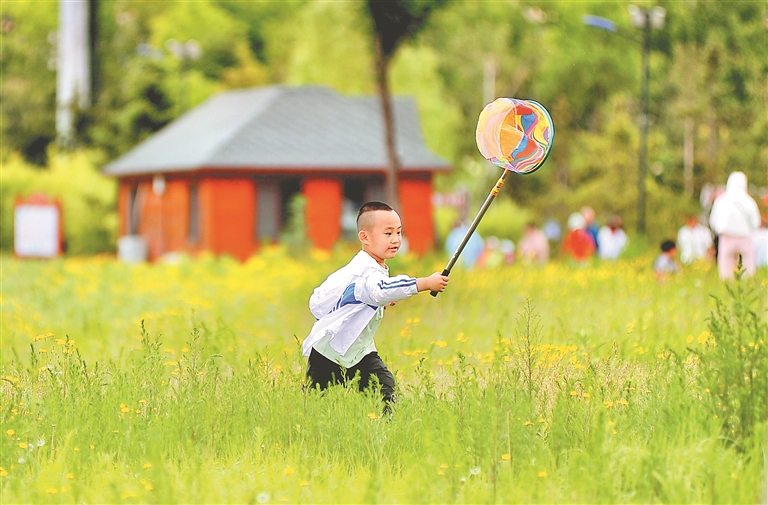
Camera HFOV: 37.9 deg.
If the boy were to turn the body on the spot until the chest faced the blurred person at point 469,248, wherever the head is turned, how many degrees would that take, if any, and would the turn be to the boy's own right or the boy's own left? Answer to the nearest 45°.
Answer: approximately 90° to the boy's own left

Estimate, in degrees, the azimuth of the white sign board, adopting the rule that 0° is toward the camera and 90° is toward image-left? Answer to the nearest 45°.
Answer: approximately 0°

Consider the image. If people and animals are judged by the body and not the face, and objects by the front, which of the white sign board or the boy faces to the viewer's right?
the boy

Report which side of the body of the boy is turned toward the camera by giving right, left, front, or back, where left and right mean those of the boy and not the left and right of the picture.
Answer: right

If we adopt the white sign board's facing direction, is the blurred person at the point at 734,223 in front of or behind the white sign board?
in front

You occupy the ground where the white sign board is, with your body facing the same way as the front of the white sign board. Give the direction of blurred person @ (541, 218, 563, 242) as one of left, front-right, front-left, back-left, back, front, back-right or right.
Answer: left

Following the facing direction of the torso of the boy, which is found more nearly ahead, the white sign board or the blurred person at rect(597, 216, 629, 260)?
the blurred person

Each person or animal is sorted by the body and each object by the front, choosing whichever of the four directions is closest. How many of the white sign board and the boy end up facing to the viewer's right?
1

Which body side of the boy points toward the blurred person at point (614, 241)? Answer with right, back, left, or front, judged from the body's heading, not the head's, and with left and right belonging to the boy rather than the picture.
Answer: left

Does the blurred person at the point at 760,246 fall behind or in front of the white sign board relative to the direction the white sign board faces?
in front

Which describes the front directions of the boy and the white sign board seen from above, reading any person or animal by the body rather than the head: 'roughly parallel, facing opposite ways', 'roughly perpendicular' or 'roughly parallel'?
roughly perpendicular

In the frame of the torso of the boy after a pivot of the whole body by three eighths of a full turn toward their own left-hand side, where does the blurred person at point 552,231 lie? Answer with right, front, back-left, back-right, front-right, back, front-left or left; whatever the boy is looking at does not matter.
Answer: front-right
